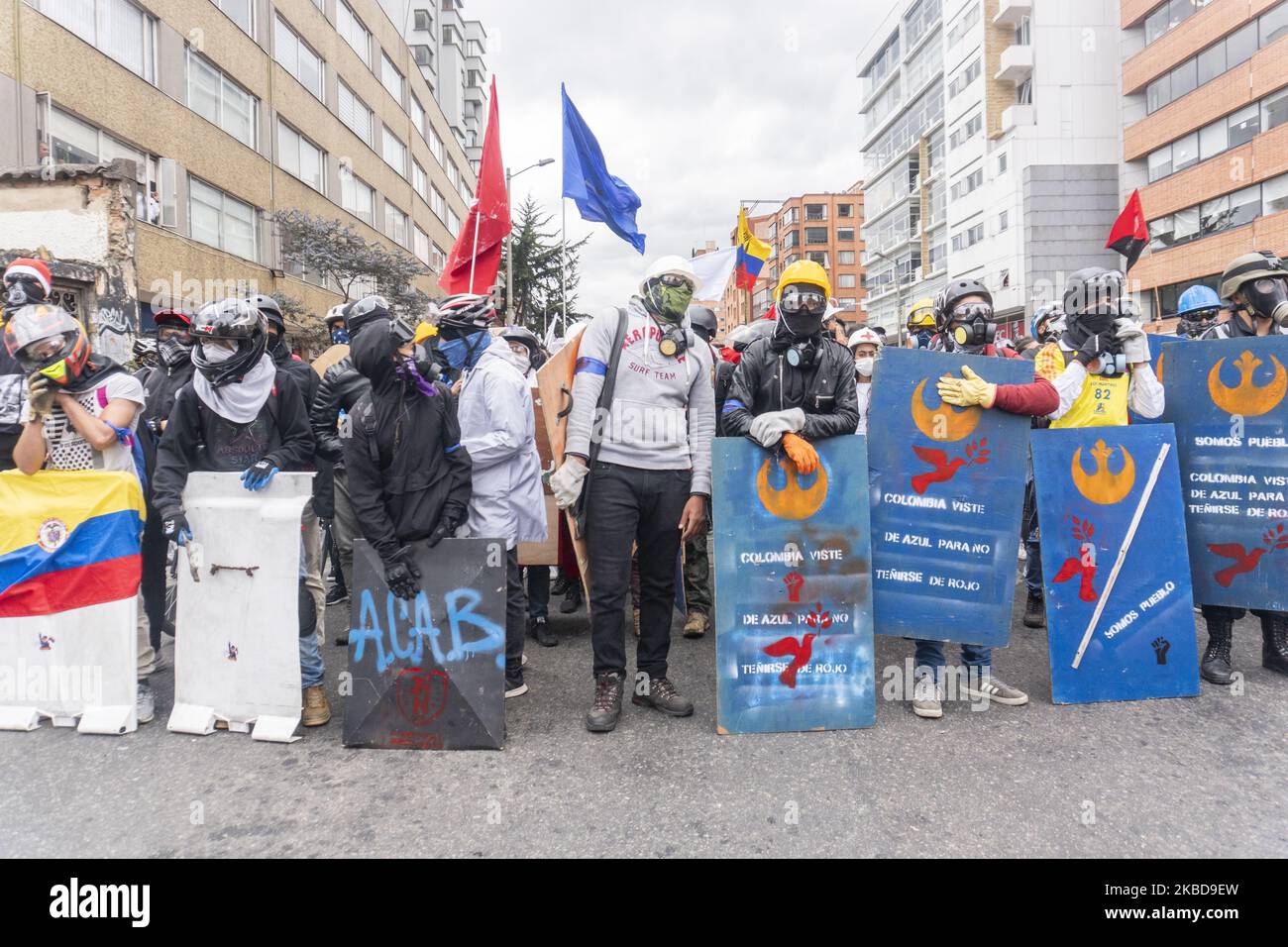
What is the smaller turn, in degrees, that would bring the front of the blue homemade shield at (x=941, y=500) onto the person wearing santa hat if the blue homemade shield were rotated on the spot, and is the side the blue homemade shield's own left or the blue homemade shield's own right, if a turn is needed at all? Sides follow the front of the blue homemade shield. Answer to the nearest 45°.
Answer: approximately 90° to the blue homemade shield's own right

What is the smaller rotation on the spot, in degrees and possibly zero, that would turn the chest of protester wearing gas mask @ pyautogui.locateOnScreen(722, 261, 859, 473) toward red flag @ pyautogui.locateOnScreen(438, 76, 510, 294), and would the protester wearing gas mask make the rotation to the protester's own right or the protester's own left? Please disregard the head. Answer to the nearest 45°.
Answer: approximately 135° to the protester's own right

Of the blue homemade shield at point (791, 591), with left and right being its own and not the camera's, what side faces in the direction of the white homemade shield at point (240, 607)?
right

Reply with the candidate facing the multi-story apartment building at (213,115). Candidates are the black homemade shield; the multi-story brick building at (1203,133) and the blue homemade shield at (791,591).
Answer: the multi-story brick building at (1203,133)

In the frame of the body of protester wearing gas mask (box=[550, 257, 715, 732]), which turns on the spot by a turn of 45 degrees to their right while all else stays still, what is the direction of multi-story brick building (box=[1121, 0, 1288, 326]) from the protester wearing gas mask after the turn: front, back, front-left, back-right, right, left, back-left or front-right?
back

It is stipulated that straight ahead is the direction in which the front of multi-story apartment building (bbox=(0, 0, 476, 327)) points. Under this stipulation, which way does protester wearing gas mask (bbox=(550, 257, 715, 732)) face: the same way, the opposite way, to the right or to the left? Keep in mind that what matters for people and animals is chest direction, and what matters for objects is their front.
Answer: to the right

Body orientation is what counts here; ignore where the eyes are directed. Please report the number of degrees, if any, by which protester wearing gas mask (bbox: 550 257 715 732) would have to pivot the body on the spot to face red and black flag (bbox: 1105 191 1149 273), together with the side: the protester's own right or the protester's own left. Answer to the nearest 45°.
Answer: approximately 135° to the protester's own left

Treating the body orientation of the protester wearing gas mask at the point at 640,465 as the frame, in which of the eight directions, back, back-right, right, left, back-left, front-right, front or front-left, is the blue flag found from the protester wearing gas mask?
back

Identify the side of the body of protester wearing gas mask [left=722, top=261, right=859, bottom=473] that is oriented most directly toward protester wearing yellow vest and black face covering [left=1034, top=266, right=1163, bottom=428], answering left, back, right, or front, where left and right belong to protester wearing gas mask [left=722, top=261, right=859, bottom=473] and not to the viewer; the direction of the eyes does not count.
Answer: left

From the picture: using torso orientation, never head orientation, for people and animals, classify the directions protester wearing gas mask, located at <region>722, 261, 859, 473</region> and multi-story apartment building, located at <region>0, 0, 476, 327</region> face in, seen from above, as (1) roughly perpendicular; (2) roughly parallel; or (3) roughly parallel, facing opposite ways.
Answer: roughly perpendicular
